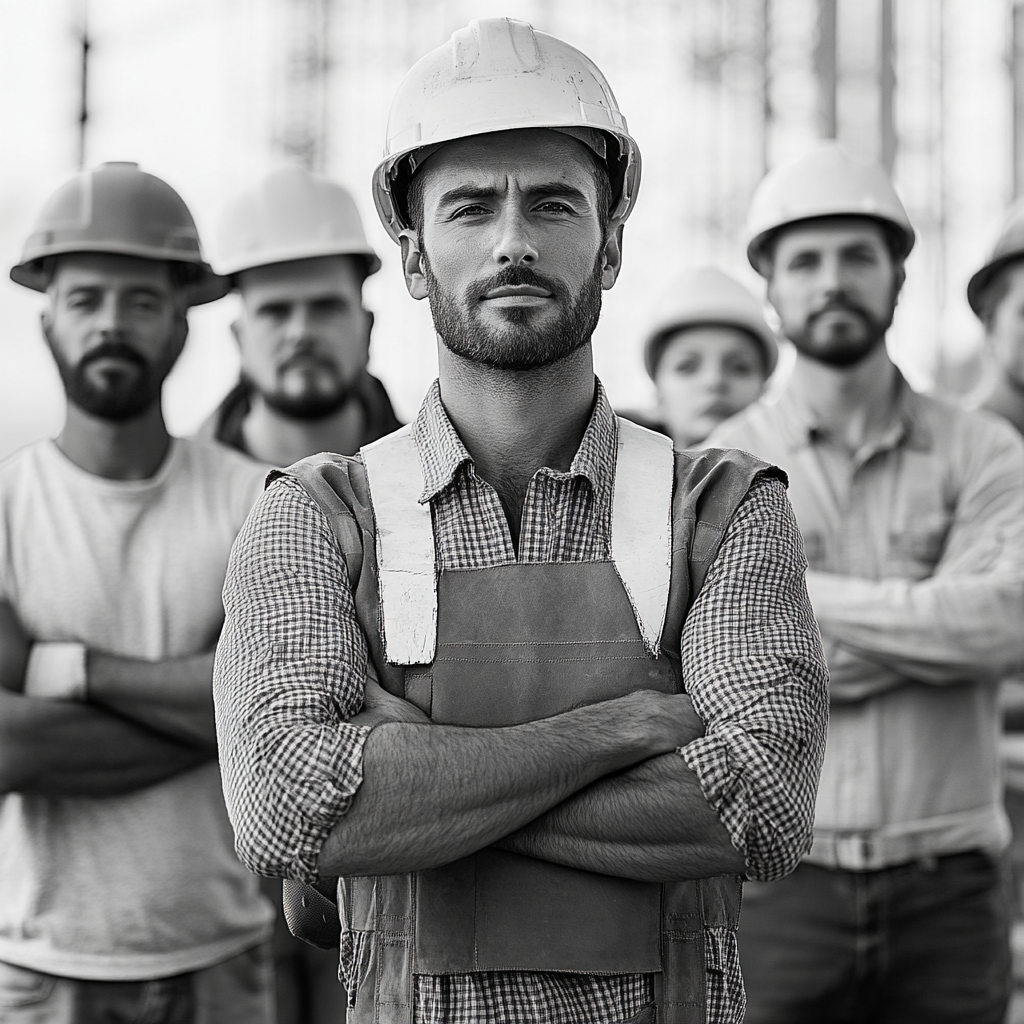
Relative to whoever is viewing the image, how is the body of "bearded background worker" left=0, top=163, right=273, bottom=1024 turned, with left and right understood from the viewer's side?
facing the viewer

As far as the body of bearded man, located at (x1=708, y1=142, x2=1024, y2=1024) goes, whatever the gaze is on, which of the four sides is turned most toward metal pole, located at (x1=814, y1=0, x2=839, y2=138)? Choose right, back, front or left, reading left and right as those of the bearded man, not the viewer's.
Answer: back

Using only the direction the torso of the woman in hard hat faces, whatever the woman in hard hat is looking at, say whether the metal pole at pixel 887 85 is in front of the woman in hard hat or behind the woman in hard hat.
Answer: behind

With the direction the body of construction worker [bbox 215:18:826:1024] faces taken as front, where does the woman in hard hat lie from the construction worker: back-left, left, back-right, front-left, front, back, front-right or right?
back

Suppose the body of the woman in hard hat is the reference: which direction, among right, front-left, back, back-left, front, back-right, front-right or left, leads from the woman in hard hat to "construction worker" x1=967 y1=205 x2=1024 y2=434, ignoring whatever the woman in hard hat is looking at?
front-left

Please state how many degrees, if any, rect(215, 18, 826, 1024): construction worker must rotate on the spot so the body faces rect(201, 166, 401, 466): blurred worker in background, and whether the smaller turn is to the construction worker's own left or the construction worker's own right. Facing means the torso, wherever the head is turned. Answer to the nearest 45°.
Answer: approximately 180°

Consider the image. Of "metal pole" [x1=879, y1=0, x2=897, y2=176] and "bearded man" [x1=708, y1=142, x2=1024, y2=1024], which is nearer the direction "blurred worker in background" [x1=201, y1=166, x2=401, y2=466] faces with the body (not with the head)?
the bearded man

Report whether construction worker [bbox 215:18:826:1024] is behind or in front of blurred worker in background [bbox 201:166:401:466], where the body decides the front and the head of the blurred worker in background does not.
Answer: in front

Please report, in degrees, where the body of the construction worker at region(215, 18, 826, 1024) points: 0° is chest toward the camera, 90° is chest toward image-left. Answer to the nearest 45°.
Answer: approximately 0°

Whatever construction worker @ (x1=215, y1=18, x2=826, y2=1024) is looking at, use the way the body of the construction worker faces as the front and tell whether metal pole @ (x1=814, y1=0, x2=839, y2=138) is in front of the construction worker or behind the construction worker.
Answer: behind
